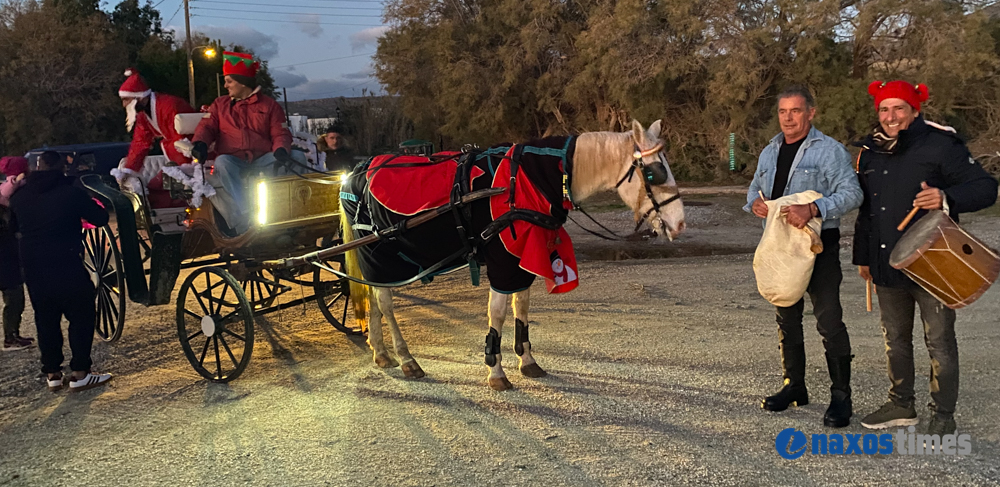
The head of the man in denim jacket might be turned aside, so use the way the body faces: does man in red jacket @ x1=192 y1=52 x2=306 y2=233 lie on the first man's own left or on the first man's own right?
on the first man's own right

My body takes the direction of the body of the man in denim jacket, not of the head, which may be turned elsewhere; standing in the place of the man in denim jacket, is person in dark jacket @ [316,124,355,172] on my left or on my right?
on my right

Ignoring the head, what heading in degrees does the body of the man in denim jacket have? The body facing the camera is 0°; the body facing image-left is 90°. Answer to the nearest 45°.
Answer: approximately 45°

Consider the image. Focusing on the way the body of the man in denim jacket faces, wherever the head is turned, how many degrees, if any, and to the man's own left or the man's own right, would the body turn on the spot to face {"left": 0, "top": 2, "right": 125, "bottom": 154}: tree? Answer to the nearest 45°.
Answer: approximately 90° to the man's own right

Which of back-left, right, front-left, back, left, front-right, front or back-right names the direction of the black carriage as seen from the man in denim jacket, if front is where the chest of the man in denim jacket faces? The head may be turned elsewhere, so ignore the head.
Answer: front-right
